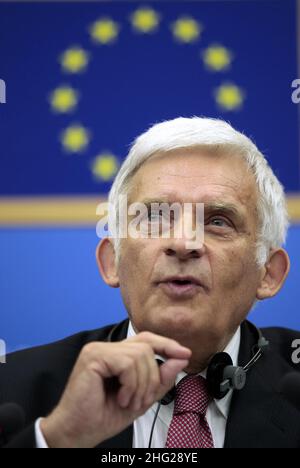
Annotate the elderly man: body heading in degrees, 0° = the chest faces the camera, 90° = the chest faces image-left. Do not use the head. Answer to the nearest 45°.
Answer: approximately 0°
